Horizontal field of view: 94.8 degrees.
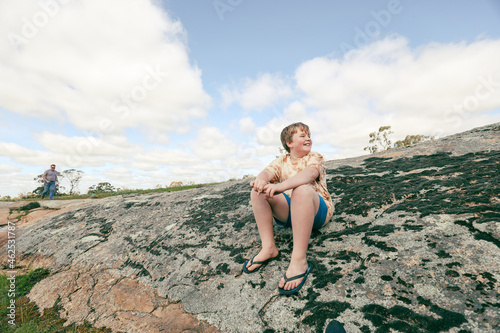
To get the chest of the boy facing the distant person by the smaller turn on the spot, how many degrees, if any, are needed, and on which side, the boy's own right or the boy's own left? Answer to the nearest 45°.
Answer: approximately 90° to the boy's own right

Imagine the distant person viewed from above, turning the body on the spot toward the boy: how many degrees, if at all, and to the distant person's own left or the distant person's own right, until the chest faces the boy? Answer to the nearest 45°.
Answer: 0° — they already face them

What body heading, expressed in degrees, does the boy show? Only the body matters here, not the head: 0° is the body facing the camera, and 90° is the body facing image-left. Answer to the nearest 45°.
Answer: approximately 45°

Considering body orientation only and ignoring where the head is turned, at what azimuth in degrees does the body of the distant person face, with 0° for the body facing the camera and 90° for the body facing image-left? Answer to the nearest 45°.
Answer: approximately 0°
